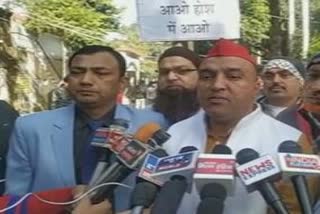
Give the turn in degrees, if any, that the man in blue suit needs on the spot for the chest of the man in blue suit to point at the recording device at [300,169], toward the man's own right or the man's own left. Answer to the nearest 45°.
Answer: approximately 45° to the man's own left

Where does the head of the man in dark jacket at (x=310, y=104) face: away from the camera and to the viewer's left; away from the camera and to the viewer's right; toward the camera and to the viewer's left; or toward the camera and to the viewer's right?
toward the camera and to the viewer's left

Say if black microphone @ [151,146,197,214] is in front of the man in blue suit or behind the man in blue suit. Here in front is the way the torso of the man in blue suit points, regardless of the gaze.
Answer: in front

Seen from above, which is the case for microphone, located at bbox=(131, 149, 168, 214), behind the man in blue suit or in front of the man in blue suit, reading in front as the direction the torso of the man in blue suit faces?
in front

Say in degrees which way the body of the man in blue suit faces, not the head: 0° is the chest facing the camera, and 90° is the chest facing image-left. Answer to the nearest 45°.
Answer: approximately 0°

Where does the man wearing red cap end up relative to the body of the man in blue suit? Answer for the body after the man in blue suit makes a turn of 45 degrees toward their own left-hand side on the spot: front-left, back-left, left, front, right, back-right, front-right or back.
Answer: front
